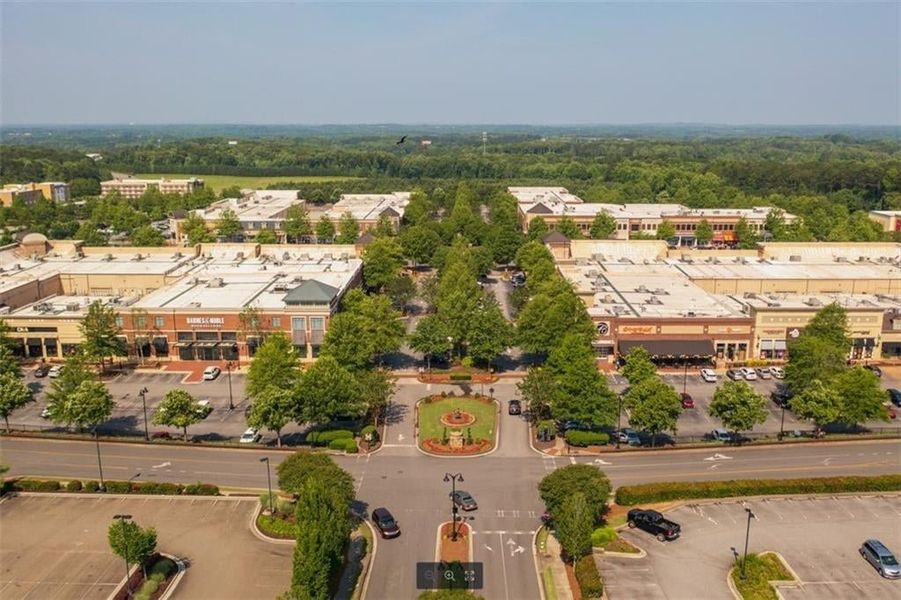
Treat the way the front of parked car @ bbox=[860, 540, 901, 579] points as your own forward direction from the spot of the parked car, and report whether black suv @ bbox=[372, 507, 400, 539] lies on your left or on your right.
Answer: on your right

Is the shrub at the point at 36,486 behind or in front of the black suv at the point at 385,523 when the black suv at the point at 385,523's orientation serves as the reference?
behind

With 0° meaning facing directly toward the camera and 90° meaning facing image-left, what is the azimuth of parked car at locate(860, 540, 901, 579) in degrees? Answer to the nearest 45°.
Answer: approximately 315°

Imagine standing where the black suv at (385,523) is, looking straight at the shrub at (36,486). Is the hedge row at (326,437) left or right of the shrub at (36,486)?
right

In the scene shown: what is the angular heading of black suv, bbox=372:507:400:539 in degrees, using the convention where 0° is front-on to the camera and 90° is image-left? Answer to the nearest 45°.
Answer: approximately 315°

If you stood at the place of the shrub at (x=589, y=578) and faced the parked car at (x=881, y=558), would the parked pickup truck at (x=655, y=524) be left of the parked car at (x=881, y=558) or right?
left

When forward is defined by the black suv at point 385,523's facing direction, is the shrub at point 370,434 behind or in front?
behind

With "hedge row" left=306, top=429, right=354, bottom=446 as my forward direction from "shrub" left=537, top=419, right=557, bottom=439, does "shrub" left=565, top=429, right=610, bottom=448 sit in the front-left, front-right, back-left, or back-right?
back-left

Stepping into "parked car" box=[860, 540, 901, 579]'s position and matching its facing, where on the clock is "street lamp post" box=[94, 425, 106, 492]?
The street lamp post is roughly at 4 o'clock from the parked car.
